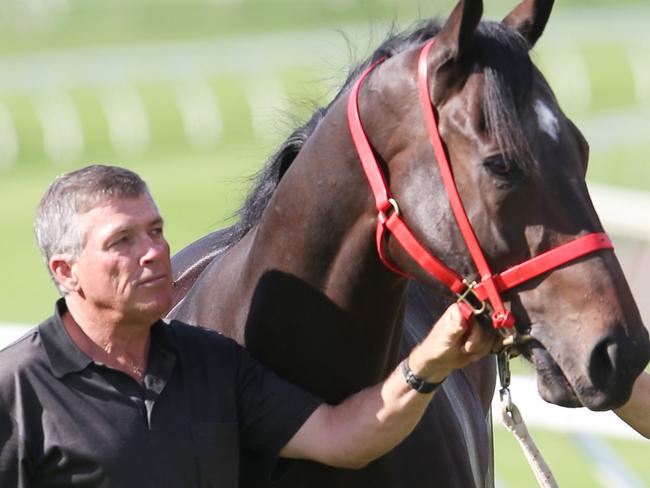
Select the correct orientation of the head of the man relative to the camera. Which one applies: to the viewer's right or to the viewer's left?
to the viewer's right

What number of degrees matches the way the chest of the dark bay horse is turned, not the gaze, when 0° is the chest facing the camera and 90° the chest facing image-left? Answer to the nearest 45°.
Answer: approximately 315°

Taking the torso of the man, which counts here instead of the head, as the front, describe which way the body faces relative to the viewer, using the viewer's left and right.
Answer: facing the viewer and to the right of the viewer
